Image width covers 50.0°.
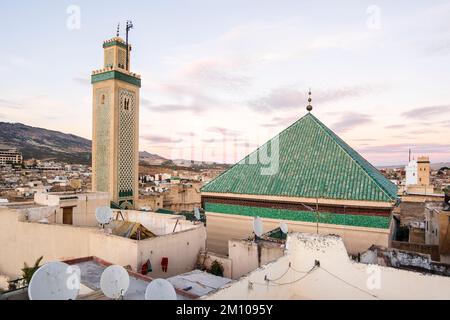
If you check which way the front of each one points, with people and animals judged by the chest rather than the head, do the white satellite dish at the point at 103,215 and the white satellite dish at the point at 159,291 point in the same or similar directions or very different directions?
same or similar directions

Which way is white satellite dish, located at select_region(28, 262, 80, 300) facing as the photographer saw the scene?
facing the viewer

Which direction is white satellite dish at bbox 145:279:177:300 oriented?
toward the camera

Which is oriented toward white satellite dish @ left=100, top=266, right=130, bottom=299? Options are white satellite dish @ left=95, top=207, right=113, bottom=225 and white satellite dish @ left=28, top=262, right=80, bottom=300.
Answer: white satellite dish @ left=95, top=207, right=113, bottom=225

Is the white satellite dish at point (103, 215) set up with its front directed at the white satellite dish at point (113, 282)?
yes

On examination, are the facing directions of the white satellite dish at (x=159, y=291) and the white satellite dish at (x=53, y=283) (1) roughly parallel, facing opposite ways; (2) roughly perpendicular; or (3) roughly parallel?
roughly parallel

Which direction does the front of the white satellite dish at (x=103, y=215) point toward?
toward the camera

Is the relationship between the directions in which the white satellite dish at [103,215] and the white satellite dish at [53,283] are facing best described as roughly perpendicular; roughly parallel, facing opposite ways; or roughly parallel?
roughly parallel

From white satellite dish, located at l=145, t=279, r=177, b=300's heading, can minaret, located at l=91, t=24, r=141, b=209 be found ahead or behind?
behind
